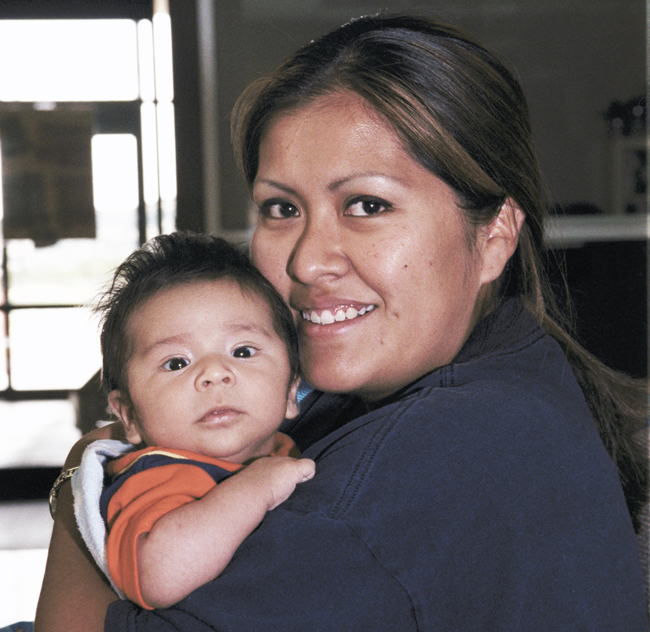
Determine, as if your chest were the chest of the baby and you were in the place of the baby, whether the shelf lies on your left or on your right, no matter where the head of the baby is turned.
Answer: on your left

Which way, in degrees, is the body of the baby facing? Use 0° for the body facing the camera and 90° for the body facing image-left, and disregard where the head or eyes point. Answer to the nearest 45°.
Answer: approximately 315°
